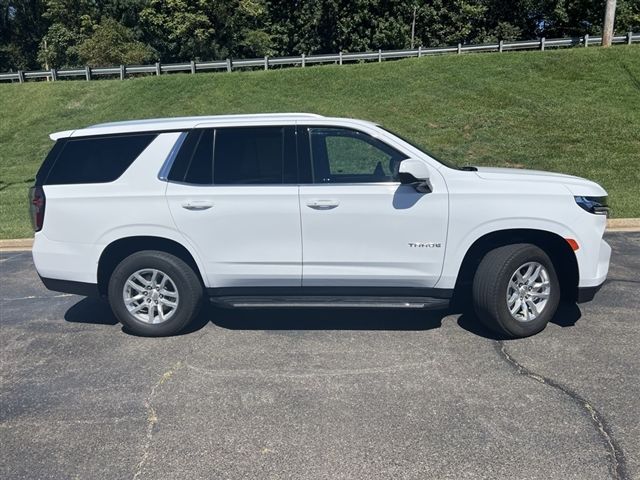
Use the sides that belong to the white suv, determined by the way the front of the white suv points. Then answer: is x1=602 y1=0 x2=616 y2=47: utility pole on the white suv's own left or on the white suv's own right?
on the white suv's own left

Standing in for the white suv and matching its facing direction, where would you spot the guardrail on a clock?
The guardrail is roughly at 9 o'clock from the white suv.

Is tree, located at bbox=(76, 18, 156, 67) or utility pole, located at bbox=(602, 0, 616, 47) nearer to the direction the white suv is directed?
the utility pole

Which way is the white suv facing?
to the viewer's right

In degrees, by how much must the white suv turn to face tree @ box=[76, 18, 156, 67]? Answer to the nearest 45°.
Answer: approximately 90° to its left
